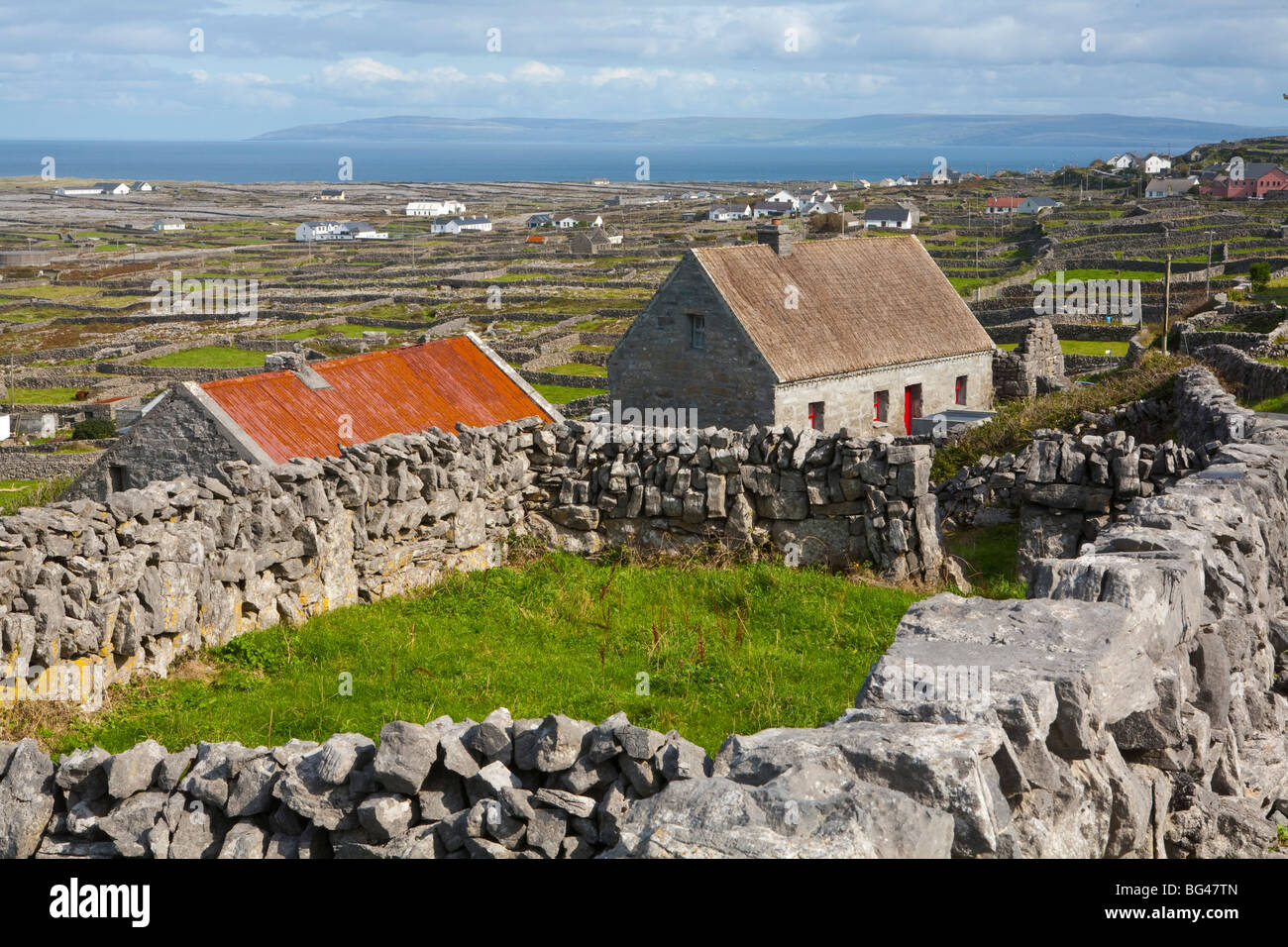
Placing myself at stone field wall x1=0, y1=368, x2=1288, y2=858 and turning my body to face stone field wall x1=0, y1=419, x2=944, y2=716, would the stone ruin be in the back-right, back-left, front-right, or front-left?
front-right

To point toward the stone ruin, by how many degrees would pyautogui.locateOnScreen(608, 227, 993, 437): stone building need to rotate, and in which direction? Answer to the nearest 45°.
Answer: approximately 90° to its left

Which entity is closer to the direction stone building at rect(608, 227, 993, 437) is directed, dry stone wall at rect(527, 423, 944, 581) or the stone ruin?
the dry stone wall

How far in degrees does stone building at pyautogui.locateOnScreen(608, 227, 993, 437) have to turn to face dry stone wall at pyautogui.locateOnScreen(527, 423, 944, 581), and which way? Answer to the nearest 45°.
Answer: approximately 45° to its right

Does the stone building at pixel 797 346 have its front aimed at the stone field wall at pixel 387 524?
no

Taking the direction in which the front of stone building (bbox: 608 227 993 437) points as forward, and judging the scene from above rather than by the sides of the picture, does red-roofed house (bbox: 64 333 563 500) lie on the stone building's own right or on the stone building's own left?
on the stone building's own right

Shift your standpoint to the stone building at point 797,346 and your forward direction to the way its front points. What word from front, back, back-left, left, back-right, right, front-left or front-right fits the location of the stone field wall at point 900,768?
front-right

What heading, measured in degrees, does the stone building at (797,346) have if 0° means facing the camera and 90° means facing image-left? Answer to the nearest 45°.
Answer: approximately 315°
